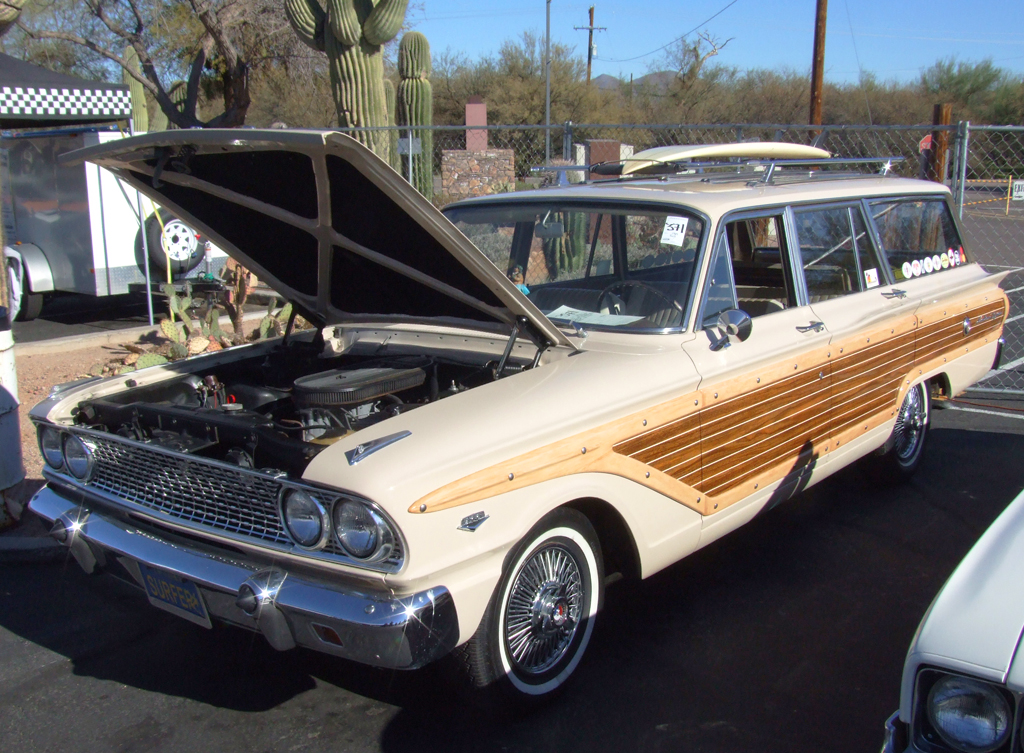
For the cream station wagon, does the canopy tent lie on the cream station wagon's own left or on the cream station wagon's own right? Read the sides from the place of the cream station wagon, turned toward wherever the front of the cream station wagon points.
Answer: on the cream station wagon's own right

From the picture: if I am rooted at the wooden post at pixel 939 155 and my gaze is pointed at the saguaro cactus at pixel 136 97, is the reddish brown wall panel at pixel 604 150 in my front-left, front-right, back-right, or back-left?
front-right

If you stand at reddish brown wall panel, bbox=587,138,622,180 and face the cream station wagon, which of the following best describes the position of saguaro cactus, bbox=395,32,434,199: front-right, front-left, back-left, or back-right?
front-right

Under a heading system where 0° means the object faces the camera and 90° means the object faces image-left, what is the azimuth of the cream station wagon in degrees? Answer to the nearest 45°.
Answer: approximately 45°

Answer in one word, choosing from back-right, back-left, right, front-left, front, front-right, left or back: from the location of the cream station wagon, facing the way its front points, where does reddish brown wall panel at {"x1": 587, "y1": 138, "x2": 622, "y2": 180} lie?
back-right

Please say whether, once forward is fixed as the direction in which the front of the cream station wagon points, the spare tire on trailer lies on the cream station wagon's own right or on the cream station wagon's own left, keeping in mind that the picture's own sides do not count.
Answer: on the cream station wagon's own right

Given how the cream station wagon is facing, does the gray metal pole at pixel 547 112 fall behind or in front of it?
behind

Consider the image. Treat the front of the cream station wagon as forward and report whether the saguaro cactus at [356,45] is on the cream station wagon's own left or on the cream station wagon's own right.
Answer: on the cream station wagon's own right

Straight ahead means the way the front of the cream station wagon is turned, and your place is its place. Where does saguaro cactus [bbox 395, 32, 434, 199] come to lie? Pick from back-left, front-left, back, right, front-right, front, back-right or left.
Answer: back-right
